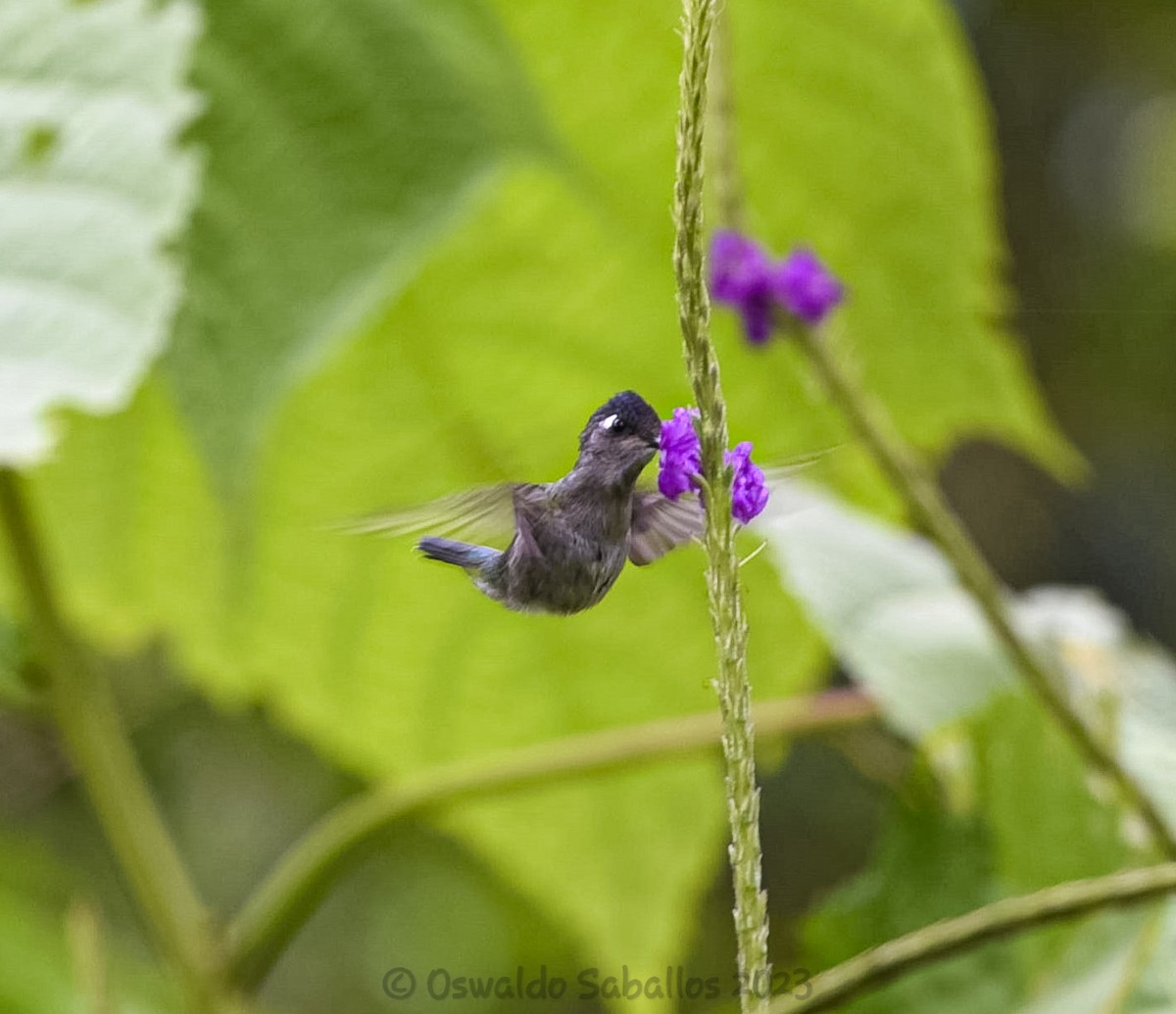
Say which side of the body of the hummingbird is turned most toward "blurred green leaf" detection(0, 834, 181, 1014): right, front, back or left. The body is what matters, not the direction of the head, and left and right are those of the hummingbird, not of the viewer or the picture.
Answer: back

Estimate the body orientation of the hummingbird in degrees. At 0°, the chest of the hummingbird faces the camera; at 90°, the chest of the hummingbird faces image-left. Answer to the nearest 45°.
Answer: approximately 315°

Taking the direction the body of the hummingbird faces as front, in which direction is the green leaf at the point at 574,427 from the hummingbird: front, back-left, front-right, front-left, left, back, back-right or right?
back-left
